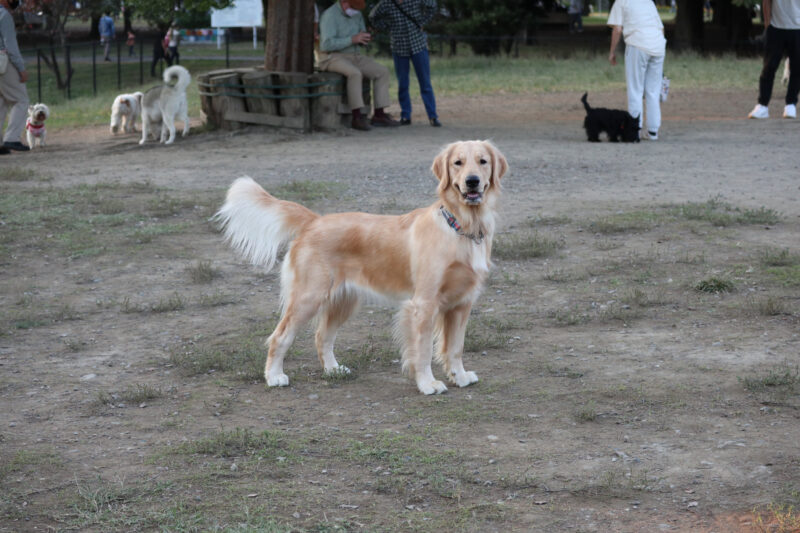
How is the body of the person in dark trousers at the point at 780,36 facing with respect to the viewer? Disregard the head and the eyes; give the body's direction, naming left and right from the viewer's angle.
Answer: facing the viewer and to the left of the viewer

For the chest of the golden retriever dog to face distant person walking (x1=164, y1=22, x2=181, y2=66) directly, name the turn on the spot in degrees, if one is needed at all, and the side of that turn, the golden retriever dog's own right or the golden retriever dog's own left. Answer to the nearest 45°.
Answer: approximately 135° to the golden retriever dog's own left

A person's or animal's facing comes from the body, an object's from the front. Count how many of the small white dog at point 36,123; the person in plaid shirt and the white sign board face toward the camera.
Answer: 3

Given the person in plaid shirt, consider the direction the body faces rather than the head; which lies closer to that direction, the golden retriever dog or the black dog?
the golden retriever dog

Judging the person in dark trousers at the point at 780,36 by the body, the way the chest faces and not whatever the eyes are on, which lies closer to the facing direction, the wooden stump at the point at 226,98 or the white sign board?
the wooden stump

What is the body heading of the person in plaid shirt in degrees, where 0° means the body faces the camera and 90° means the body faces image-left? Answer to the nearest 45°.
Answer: approximately 0°

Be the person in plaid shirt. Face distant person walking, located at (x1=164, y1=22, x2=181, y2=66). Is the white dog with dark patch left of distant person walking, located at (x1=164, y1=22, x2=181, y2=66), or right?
left

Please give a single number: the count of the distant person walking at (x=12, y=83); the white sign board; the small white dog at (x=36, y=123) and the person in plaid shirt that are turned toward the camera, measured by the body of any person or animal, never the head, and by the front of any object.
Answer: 3

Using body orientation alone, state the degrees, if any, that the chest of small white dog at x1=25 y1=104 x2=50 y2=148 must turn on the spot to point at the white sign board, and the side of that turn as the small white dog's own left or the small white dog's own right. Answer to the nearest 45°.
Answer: approximately 180°

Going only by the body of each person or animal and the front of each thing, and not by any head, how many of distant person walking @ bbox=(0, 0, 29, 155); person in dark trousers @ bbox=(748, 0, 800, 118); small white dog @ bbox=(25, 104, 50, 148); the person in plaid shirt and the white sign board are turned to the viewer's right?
1

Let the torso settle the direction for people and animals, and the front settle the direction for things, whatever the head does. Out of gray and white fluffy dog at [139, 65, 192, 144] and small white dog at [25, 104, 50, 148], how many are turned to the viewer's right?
0

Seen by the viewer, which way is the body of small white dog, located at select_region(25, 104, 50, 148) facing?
toward the camera

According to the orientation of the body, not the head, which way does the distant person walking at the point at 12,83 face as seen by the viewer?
to the viewer's right

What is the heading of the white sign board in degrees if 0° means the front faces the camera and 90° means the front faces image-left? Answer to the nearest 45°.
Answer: approximately 0°

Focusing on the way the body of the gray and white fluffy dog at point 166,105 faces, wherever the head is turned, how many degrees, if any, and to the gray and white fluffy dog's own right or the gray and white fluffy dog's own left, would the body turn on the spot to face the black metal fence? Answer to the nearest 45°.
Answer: approximately 45° to the gray and white fluffy dog's own right
